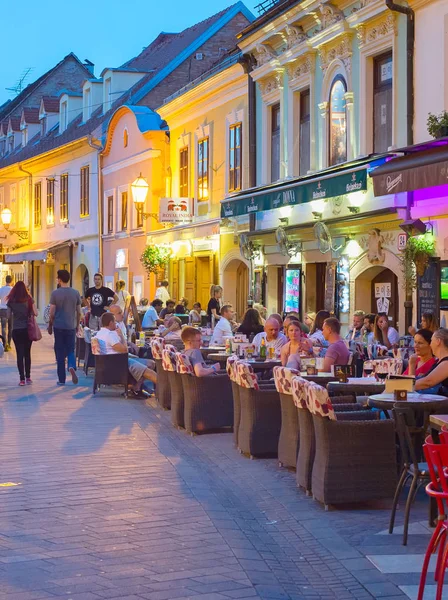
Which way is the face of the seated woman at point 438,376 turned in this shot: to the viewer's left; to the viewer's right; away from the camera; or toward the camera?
to the viewer's left

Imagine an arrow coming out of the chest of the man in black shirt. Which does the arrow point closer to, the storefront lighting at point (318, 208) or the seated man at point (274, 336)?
the seated man

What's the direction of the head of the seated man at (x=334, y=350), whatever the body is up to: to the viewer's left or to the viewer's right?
to the viewer's left

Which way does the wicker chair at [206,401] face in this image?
to the viewer's right

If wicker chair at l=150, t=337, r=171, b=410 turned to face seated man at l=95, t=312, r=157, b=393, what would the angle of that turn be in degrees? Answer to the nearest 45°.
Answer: approximately 135° to its left

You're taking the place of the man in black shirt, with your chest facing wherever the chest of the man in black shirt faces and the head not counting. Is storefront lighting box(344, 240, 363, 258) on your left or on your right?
on your left

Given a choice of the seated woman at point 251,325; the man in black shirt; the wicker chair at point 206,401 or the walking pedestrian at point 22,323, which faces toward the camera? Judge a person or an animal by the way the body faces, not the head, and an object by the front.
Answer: the man in black shirt

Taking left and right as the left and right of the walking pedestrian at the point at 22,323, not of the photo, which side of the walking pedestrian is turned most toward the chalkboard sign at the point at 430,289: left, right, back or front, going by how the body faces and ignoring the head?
right

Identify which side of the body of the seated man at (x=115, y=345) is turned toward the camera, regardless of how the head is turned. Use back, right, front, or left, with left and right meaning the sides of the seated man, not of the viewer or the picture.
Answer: right

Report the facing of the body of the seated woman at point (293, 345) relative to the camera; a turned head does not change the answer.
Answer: toward the camera

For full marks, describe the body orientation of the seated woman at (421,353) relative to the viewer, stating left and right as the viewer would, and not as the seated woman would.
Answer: facing the viewer and to the left of the viewer

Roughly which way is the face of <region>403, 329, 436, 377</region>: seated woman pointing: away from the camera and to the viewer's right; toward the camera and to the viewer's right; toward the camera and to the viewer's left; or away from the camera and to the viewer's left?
toward the camera and to the viewer's left

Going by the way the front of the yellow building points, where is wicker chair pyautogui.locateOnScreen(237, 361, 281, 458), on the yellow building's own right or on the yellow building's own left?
on the yellow building's own left

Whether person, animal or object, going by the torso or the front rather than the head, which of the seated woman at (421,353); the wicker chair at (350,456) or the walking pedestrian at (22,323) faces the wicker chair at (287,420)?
the seated woman
